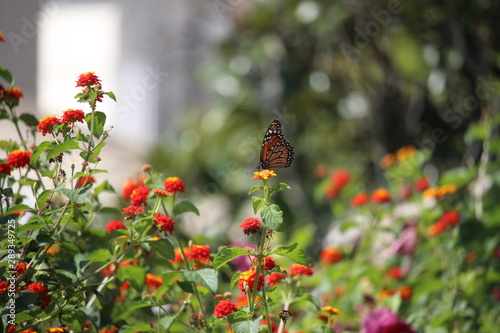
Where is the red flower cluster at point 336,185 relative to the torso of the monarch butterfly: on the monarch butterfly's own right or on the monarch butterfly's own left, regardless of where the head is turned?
on the monarch butterfly's own right
